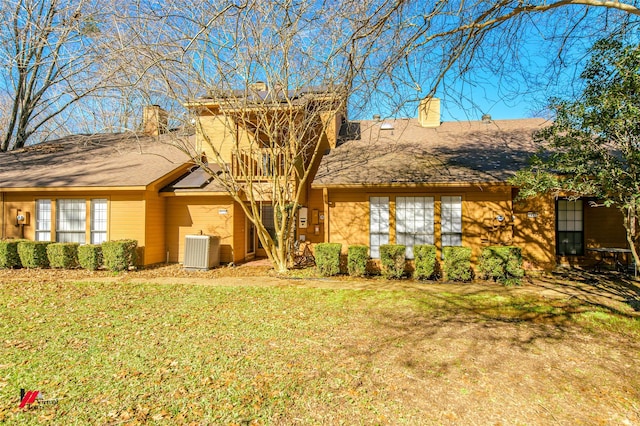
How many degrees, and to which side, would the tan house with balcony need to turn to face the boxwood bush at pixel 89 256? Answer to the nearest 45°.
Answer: approximately 90° to its right

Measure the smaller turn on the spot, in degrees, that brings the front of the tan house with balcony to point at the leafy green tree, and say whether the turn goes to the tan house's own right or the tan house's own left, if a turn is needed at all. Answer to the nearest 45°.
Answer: approximately 45° to the tan house's own left

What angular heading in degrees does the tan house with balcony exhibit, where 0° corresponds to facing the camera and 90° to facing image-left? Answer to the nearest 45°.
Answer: approximately 0°

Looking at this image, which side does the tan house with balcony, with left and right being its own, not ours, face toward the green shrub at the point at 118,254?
right

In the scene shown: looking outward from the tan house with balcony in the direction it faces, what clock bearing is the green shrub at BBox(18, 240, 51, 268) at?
The green shrub is roughly at 3 o'clock from the tan house with balcony.
